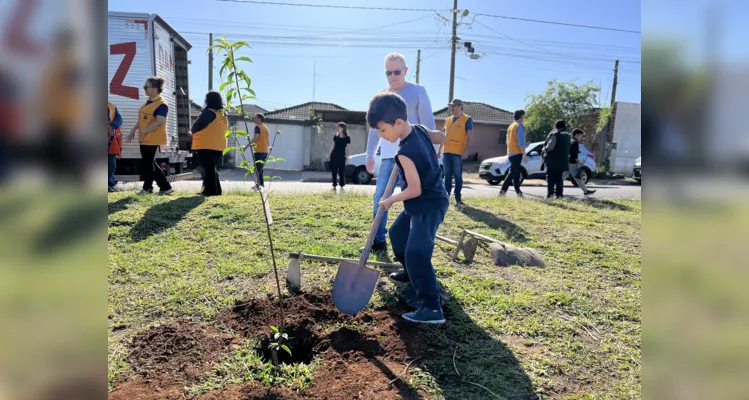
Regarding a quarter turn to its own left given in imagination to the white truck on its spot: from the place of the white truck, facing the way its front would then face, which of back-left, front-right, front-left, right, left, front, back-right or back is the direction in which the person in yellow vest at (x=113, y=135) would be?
front-left

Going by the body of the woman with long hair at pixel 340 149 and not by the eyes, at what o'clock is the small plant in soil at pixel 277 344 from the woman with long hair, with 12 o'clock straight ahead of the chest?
The small plant in soil is roughly at 12 o'clock from the woman with long hair.

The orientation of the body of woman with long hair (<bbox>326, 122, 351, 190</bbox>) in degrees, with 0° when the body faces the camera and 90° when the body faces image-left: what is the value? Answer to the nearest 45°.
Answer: approximately 0°

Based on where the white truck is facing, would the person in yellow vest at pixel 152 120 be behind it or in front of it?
behind

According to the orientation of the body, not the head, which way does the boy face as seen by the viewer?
to the viewer's left

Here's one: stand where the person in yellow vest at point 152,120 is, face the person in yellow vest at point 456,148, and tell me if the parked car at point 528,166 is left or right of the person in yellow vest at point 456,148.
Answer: left
